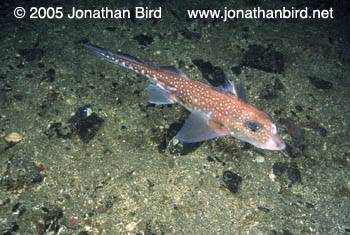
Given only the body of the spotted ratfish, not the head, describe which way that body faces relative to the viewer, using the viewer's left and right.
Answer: facing the viewer and to the right of the viewer

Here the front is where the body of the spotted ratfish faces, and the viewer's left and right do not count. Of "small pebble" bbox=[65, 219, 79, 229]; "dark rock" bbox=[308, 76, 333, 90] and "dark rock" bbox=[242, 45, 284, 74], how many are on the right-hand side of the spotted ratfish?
1

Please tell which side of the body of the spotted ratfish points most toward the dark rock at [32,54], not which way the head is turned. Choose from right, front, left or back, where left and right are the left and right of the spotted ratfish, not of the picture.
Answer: back

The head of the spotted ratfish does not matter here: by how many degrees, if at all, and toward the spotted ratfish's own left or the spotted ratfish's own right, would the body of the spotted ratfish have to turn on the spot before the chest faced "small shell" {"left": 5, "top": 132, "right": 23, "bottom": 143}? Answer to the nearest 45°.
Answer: approximately 135° to the spotted ratfish's own right

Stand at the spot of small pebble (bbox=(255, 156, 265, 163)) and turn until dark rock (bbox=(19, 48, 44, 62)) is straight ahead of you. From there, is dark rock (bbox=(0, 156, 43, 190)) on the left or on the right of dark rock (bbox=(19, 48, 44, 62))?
left

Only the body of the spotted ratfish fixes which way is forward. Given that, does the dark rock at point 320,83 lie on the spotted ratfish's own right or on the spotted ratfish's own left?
on the spotted ratfish's own left

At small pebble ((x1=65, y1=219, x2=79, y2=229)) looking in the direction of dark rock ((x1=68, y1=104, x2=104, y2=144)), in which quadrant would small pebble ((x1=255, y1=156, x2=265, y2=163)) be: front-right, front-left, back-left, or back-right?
front-right

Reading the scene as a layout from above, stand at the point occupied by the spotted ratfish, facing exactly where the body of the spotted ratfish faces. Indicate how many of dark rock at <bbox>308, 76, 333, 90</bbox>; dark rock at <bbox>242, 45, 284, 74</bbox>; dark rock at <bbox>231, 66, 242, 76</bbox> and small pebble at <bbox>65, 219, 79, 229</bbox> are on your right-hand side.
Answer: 1

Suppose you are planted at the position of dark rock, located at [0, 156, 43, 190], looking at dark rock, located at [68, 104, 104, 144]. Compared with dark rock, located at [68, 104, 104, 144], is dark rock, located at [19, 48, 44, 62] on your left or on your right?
left

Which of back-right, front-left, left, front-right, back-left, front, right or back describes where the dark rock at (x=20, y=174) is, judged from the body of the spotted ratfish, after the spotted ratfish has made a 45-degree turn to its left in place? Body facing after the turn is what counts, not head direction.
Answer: back
